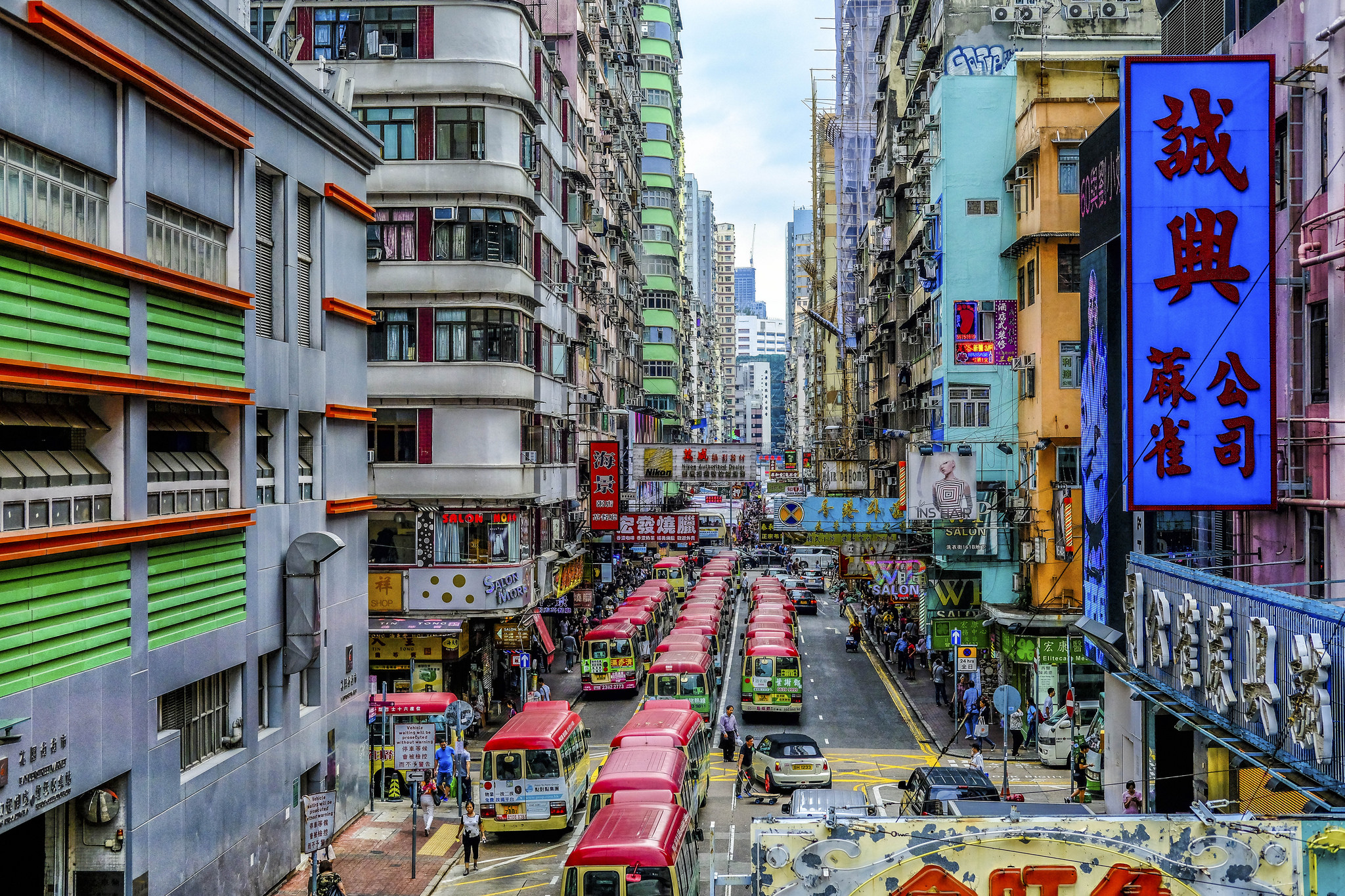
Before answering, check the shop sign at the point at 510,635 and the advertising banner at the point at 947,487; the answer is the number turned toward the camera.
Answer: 2

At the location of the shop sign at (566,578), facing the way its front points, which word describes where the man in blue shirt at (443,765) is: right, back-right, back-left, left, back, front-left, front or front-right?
front-right

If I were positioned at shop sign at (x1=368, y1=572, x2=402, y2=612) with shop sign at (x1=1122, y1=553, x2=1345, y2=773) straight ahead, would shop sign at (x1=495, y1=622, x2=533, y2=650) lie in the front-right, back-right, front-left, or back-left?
front-left

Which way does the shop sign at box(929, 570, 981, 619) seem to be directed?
toward the camera

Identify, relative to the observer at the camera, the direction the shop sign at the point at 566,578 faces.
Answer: facing the viewer and to the right of the viewer

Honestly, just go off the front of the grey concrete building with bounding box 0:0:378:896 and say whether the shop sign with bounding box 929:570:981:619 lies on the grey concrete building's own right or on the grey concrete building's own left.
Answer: on the grey concrete building's own left

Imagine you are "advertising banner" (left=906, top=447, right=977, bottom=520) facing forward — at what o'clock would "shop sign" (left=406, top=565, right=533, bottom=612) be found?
The shop sign is roughly at 2 o'clock from the advertising banner.

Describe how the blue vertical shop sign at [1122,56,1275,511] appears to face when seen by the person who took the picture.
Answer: facing the viewer

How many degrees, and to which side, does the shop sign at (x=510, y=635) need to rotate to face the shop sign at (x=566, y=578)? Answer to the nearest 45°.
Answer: approximately 180°

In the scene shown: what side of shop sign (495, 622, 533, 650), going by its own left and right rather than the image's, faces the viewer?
front

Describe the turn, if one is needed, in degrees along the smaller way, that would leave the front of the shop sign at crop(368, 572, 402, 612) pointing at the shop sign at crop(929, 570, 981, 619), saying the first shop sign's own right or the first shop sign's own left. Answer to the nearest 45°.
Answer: approximately 90° to the first shop sign's own left

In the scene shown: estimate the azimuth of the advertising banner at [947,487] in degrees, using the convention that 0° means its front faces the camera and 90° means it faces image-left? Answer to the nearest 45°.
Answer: approximately 0°

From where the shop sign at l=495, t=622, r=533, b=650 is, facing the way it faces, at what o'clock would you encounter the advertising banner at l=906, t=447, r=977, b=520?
The advertising banner is roughly at 9 o'clock from the shop sign.
